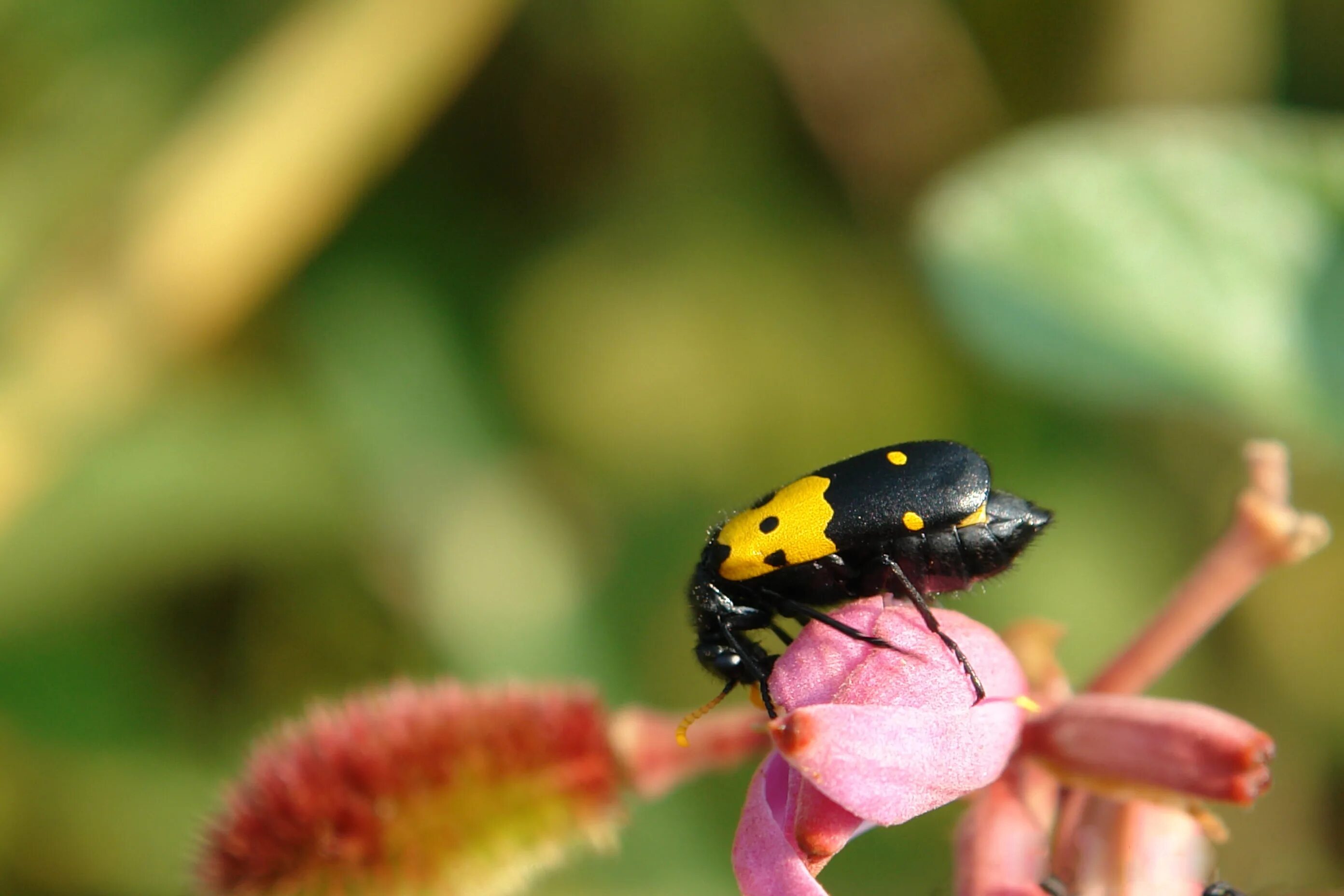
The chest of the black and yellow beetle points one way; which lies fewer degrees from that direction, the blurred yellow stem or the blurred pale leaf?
the blurred yellow stem

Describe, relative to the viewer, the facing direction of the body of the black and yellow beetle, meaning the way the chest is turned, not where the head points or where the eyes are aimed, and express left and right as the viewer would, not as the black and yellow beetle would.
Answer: facing to the left of the viewer
